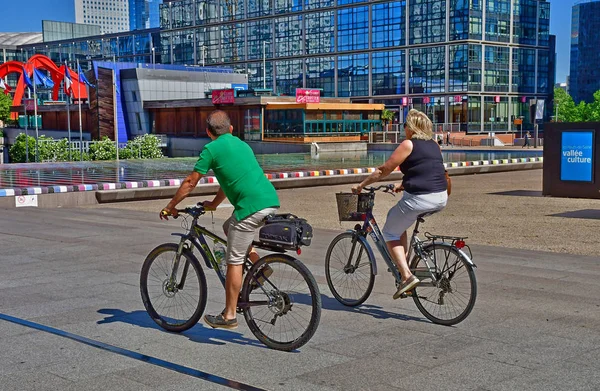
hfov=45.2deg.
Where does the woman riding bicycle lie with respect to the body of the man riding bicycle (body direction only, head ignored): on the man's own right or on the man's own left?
on the man's own right

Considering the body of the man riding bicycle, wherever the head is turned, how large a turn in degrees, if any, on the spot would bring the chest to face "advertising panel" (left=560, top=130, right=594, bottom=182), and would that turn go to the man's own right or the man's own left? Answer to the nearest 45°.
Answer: approximately 90° to the man's own right

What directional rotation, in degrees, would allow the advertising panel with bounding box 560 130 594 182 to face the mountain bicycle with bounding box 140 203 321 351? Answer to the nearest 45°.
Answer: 0° — it already faces it

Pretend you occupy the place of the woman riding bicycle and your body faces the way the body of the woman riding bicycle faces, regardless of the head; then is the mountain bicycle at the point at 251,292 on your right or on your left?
on your left

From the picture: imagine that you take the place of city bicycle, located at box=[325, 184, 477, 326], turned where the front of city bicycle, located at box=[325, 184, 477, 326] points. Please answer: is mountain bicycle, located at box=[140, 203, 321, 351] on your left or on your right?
on your left

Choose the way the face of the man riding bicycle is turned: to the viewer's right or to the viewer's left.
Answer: to the viewer's left

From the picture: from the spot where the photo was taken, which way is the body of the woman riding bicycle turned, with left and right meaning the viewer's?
facing away from the viewer and to the left of the viewer

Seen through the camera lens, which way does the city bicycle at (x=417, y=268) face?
facing away from the viewer and to the left of the viewer
